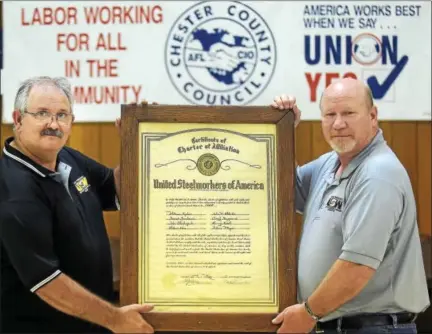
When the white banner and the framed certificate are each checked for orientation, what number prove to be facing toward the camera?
2

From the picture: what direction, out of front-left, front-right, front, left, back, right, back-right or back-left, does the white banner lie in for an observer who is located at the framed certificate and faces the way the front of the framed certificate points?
back

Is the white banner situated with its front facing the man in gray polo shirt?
yes

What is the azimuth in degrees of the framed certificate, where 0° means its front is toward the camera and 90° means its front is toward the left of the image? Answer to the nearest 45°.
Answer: approximately 0°

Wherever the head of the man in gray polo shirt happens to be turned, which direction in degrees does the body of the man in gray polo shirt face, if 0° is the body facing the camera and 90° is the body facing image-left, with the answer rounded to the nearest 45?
approximately 45°

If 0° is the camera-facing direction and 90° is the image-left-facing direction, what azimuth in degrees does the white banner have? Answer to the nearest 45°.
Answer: approximately 0°
